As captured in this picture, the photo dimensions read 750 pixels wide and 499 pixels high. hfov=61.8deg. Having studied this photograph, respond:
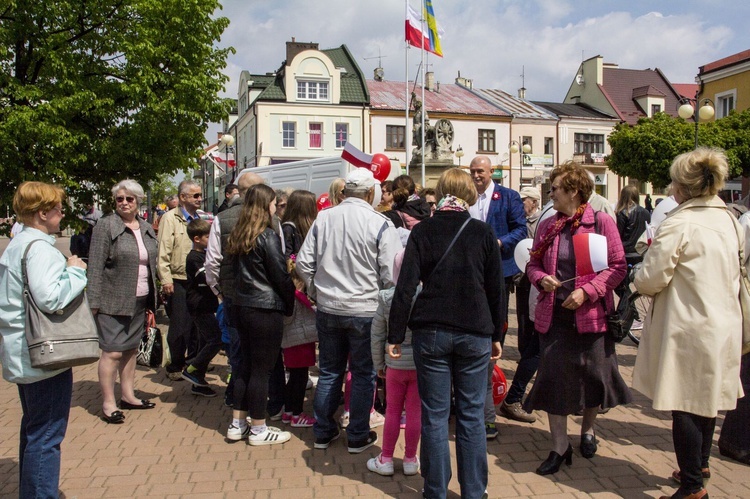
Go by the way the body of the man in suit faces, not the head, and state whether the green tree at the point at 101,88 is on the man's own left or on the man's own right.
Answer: on the man's own right

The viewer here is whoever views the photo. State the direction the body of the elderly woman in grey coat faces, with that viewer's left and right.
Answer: facing the viewer and to the right of the viewer

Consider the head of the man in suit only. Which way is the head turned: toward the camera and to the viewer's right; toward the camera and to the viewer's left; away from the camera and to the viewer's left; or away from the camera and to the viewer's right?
toward the camera and to the viewer's left

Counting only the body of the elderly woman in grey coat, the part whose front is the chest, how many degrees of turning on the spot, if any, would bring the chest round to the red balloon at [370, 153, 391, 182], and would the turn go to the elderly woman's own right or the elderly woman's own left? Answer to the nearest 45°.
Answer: approximately 90° to the elderly woman's own left

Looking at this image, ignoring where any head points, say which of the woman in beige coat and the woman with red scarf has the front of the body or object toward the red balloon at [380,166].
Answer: the woman in beige coat

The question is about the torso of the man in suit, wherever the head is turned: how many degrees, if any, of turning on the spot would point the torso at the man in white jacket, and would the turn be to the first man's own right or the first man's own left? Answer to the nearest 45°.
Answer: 0° — they already face them

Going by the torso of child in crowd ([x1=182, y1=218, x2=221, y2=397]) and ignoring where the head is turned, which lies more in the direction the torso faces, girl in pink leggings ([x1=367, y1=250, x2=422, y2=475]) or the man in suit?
the man in suit

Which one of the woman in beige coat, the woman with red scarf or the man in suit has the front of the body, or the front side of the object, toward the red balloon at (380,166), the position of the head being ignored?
the woman in beige coat

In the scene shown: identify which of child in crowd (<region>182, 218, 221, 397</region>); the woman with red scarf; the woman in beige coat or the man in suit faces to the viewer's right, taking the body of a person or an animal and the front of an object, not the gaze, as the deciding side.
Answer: the child in crowd

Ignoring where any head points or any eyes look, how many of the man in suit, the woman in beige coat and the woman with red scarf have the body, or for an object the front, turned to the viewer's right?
0

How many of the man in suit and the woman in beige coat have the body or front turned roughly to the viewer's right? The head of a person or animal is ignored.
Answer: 0

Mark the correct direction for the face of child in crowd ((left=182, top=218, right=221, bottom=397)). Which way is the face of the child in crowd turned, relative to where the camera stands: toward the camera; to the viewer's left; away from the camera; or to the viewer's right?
to the viewer's right

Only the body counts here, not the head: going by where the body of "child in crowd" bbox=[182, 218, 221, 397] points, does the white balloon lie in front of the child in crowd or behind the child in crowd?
in front

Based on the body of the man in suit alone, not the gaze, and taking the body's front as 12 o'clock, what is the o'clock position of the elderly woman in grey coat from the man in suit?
The elderly woman in grey coat is roughly at 1 o'clock from the man in suit.

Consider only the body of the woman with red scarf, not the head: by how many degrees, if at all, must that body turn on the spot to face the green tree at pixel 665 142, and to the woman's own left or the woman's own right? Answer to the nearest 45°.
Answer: approximately 135° to the woman's own right

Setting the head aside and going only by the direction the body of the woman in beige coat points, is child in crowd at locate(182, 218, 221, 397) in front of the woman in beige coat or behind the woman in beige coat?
in front

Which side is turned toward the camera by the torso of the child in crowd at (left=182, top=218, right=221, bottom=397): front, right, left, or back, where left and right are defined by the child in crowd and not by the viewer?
right

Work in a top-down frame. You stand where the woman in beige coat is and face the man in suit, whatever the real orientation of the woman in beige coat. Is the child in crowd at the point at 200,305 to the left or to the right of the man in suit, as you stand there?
left

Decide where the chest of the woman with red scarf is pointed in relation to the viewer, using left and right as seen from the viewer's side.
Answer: facing the viewer and to the left of the viewer

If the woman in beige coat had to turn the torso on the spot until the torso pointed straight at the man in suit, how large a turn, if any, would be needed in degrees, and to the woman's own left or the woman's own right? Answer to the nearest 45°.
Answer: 0° — they already face them

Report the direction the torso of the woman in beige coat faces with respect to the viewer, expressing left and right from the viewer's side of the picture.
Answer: facing away from the viewer and to the left of the viewer

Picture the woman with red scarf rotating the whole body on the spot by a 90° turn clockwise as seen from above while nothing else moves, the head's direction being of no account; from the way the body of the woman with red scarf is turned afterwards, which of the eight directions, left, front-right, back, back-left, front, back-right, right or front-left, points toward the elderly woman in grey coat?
front-left
